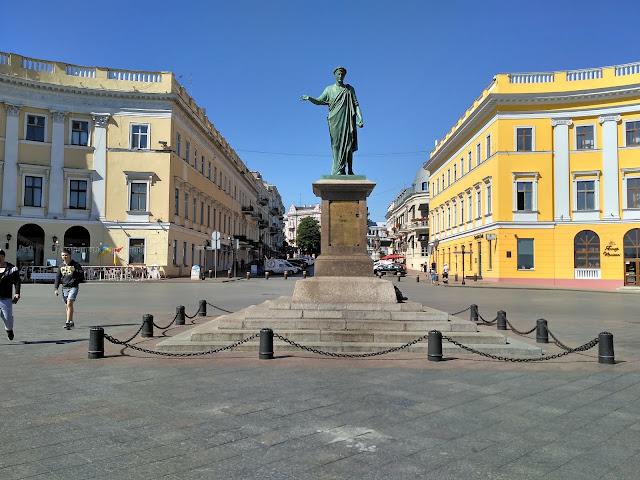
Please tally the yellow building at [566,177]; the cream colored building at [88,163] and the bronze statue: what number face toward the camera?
3

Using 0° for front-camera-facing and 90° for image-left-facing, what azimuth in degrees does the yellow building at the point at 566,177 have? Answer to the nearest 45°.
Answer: approximately 0°

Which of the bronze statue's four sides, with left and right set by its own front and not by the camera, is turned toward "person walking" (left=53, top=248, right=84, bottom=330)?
right

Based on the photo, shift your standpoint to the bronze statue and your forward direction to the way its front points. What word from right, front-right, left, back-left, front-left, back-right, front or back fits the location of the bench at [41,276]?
back-right

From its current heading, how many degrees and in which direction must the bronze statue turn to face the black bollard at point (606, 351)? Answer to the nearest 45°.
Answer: approximately 45° to its left

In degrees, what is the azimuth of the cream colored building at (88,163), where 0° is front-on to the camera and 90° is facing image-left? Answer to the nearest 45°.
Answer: approximately 0°

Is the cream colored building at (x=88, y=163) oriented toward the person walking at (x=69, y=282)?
yes

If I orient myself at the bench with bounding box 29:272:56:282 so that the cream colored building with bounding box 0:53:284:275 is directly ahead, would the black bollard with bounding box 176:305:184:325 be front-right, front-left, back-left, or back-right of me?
back-right

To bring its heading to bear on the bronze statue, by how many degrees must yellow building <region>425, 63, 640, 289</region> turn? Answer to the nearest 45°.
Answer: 0° — it already faces it

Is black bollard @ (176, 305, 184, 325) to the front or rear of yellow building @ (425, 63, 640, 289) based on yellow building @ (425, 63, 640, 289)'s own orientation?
to the front
